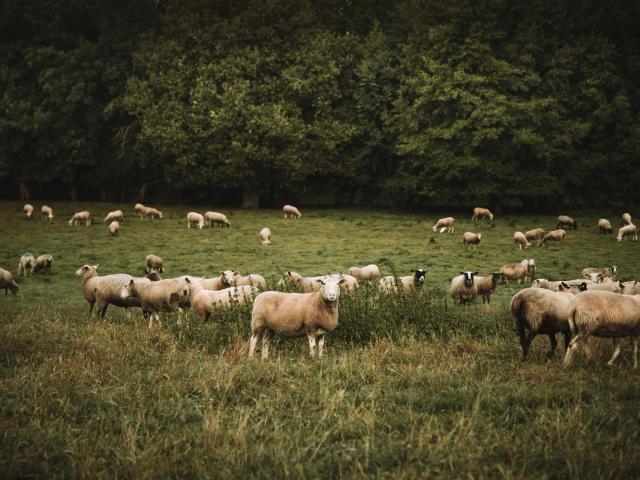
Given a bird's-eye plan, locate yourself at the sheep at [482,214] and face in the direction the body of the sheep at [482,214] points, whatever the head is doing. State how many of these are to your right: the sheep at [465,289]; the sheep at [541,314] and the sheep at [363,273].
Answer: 3

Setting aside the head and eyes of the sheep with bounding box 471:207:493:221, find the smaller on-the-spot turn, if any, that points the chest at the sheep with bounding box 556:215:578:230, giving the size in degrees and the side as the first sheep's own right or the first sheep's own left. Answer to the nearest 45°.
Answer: approximately 45° to the first sheep's own right

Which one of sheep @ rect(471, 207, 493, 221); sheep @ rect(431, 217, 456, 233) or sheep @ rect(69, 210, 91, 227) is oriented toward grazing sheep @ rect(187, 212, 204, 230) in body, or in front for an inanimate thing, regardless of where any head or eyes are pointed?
sheep @ rect(431, 217, 456, 233)

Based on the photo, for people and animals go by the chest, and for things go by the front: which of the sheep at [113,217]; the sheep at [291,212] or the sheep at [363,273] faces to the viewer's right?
the sheep at [291,212]

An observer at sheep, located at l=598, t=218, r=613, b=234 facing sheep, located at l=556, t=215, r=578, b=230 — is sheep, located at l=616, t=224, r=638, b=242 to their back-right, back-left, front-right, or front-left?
back-left

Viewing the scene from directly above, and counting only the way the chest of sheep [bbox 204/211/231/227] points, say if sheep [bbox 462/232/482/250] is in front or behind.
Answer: in front

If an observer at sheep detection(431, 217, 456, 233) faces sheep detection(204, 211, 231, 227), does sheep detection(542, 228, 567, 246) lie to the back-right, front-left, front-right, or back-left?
back-left

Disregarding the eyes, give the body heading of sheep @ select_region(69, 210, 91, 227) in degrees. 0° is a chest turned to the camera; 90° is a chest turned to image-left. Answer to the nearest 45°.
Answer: approximately 90°

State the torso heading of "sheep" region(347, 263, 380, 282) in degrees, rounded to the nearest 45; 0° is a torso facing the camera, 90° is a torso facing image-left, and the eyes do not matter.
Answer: approximately 90°

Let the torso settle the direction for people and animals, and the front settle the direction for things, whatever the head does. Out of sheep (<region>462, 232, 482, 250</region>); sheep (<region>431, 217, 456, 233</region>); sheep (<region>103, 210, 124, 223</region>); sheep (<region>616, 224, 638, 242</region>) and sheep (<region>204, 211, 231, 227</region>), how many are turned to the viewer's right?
2
